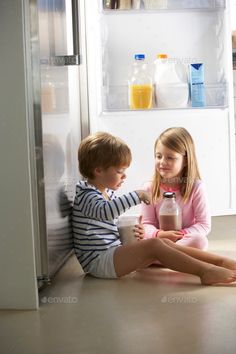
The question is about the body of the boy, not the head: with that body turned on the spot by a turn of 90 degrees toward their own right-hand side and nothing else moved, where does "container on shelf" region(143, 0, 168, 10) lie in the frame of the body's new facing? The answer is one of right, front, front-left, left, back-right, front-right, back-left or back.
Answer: back

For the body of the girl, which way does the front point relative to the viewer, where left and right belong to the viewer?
facing the viewer and to the left of the viewer

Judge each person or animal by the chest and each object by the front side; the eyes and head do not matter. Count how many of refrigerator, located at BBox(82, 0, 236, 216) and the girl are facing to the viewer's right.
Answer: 0

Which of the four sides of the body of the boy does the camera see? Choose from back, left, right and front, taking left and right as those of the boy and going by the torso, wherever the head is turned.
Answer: right

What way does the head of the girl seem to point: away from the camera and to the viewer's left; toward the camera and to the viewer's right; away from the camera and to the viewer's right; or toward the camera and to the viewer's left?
toward the camera and to the viewer's left

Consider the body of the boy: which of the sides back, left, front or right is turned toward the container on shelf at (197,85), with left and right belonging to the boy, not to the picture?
left

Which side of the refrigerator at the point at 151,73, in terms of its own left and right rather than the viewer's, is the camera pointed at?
front

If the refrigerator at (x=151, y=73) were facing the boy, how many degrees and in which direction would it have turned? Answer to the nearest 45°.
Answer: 0° — it already faces them

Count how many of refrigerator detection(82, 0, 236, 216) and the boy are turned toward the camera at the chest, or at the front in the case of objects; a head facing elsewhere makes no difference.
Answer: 1

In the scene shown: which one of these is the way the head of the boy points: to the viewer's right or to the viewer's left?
to the viewer's right

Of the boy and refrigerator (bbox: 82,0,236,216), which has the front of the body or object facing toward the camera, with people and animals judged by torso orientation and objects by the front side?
the refrigerator
